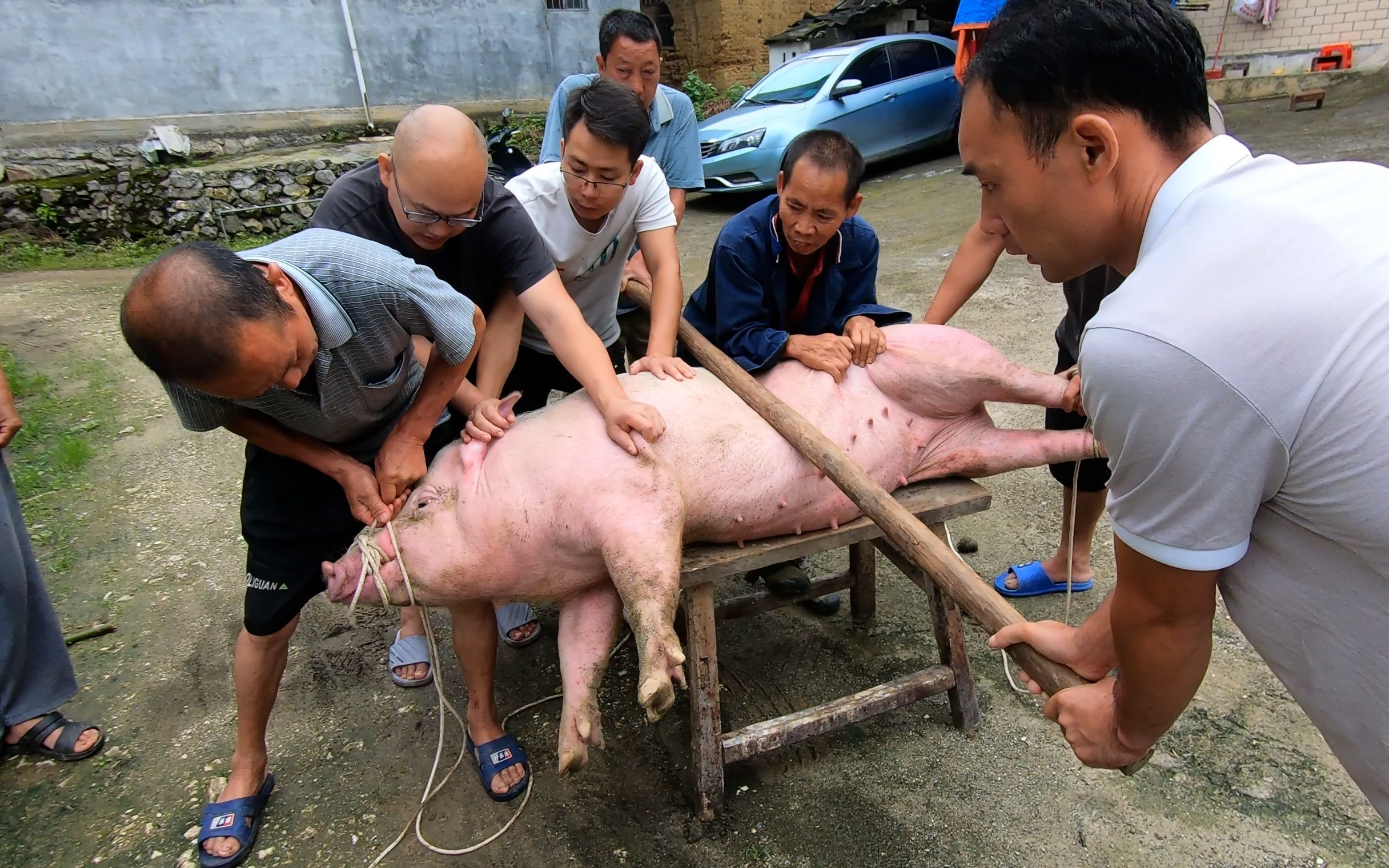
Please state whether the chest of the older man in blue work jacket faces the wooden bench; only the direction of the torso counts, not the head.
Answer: yes

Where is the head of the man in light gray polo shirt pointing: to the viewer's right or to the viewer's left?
to the viewer's left

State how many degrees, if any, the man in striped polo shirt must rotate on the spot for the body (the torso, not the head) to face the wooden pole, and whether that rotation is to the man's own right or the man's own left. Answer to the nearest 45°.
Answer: approximately 45° to the man's own left

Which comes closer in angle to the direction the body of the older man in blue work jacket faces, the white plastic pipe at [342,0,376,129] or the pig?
the pig

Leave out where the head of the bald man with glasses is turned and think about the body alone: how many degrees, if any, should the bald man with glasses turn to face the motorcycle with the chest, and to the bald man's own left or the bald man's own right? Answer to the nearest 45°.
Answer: approximately 180°

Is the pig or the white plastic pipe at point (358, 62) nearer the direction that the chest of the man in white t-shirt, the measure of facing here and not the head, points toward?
the pig

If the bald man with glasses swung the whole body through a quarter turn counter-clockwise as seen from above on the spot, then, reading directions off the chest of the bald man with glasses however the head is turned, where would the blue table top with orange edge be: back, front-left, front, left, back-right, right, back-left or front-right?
front-left

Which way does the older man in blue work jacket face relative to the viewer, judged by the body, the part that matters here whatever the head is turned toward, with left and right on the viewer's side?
facing the viewer

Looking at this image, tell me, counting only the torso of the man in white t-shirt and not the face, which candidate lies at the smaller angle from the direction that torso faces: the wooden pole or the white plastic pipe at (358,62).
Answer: the wooden pole

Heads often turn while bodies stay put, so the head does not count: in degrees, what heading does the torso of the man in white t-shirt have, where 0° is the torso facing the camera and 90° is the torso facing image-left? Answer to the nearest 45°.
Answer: approximately 0°

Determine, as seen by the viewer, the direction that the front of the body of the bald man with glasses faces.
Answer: toward the camera

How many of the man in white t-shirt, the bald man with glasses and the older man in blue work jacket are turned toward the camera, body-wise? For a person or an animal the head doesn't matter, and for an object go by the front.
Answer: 3
